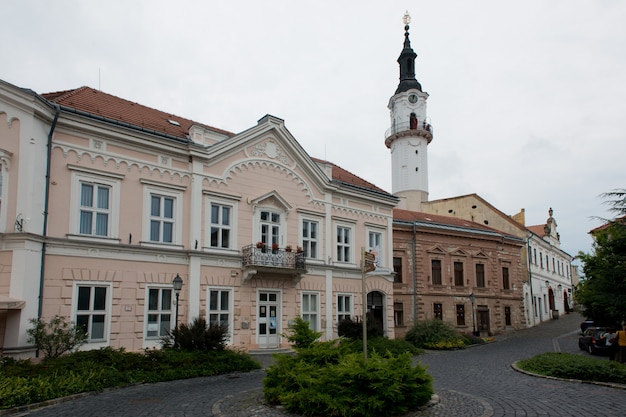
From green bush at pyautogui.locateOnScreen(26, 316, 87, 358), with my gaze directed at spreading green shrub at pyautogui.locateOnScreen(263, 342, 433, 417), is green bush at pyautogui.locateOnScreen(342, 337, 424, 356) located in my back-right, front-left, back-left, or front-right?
front-left

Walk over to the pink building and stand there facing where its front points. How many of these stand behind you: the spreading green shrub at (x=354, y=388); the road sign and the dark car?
0

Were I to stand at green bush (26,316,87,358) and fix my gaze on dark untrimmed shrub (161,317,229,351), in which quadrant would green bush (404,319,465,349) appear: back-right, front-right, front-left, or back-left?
front-left

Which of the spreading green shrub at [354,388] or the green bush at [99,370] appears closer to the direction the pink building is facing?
the spreading green shrub

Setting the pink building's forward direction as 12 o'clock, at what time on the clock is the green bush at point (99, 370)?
The green bush is roughly at 2 o'clock from the pink building.

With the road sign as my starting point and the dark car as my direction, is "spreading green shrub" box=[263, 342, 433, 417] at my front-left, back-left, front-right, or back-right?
back-right

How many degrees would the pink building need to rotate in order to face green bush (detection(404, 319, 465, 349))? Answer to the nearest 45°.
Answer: approximately 90° to its left

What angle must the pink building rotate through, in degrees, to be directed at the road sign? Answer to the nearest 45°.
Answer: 0° — it already faces it

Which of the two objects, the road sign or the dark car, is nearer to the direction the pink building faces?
the road sign
